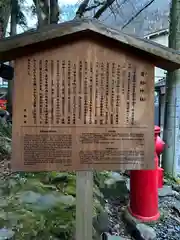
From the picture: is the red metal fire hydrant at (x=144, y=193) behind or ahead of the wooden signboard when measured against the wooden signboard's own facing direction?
behind

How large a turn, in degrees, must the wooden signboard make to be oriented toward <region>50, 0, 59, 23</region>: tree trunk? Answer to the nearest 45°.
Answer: approximately 180°

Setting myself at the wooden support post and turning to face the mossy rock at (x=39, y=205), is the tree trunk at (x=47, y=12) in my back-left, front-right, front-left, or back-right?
front-right

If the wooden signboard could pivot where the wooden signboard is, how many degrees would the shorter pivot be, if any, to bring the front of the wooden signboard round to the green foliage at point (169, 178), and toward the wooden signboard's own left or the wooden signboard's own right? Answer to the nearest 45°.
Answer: approximately 135° to the wooden signboard's own left

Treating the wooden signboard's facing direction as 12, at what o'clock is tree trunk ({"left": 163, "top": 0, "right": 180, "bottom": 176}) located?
The tree trunk is roughly at 7 o'clock from the wooden signboard.

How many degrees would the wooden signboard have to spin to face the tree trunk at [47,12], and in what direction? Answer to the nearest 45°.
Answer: approximately 180°

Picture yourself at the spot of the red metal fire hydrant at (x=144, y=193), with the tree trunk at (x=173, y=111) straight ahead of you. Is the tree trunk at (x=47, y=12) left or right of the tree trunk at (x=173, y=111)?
left

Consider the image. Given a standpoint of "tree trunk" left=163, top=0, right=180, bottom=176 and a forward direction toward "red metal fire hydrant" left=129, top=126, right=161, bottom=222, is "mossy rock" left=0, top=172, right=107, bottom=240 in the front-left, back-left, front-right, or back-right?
front-right

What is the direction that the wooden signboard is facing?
toward the camera

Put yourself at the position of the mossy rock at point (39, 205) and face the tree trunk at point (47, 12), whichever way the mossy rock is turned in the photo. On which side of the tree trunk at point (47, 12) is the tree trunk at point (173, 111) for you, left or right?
right
